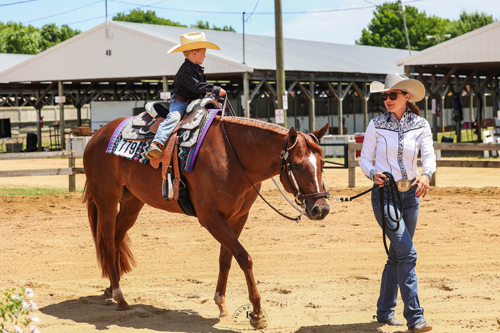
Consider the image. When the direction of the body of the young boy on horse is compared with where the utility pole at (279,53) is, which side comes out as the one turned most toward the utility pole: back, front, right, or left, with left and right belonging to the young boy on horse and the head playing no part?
left

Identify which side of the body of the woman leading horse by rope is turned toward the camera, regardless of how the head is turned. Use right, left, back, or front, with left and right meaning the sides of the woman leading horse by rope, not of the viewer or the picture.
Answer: front

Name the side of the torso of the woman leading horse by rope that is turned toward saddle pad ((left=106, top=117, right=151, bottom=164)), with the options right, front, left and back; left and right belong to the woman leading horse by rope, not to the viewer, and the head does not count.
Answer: right

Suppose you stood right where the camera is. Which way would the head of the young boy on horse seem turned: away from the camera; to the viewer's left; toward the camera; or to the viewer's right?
to the viewer's right

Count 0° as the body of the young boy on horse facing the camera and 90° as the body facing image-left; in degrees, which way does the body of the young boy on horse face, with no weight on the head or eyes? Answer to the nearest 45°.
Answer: approximately 270°

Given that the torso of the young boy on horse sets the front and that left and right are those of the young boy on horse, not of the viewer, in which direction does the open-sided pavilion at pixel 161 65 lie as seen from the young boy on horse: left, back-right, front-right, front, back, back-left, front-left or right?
left

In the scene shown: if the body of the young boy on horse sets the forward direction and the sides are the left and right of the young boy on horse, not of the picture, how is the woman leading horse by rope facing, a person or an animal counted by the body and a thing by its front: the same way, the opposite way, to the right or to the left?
to the right

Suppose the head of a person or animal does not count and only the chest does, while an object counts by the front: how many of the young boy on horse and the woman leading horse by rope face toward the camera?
1

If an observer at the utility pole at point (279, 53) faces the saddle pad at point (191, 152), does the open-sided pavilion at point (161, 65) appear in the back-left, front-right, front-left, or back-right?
back-right

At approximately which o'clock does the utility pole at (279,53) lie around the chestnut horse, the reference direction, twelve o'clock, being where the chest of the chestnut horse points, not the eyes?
The utility pole is roughly at 8 o'clock from the chestnut horse.

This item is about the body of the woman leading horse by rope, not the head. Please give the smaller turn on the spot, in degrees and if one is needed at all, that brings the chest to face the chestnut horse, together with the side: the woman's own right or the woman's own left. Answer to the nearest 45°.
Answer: approximately 90° to the woman's own right

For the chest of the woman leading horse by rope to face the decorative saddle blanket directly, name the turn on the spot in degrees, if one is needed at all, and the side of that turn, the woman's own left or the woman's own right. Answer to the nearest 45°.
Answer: approximately 90° to the woman's own right

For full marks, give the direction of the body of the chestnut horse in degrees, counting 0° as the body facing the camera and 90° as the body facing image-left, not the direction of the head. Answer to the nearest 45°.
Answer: approximately 315°

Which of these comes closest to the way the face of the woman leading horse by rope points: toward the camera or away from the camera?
toward the camera

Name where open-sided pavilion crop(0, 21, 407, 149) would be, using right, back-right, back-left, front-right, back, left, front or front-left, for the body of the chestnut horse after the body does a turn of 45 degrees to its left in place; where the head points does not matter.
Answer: left
